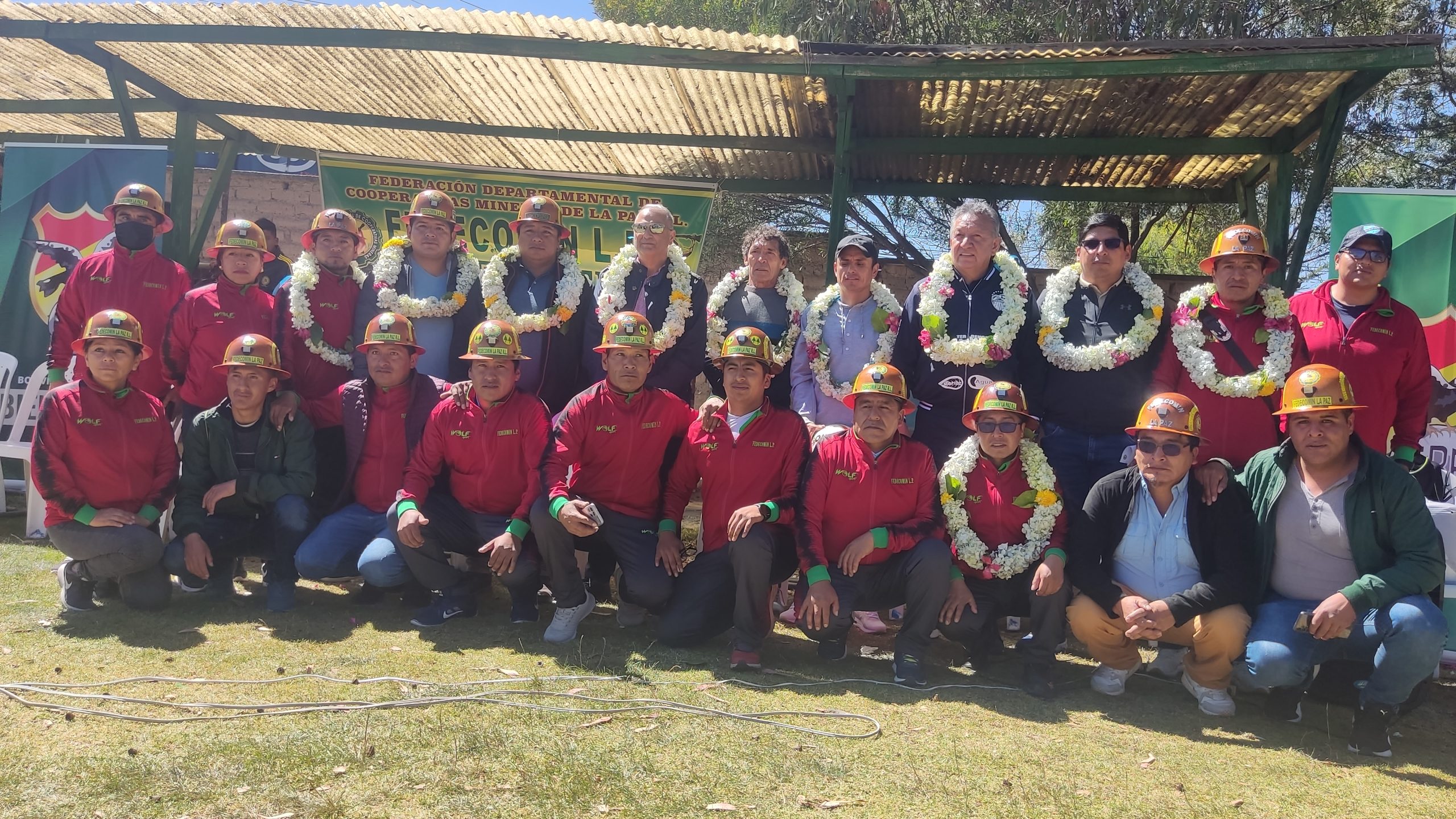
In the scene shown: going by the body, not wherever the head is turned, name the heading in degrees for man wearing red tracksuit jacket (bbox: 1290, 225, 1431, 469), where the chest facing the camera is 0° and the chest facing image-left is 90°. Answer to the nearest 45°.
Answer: approximately 0°

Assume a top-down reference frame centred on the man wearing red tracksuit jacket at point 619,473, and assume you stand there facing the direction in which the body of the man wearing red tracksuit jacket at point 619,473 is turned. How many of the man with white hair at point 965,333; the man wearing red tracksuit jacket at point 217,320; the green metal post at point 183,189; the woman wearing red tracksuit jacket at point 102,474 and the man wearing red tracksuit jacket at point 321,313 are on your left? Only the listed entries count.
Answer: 1

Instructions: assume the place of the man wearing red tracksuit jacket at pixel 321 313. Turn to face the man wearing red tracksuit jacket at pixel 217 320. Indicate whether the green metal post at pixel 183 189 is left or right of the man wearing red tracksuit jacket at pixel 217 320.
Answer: right

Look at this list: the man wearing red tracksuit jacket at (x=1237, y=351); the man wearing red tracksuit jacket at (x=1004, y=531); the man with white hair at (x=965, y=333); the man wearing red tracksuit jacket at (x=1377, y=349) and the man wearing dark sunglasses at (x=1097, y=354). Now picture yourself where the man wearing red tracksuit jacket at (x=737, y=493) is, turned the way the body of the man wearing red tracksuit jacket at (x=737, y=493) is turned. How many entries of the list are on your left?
5

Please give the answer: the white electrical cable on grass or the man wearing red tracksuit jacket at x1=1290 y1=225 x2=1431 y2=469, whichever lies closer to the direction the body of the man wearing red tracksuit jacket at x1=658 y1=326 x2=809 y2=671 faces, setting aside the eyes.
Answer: the white electrical cable on grass

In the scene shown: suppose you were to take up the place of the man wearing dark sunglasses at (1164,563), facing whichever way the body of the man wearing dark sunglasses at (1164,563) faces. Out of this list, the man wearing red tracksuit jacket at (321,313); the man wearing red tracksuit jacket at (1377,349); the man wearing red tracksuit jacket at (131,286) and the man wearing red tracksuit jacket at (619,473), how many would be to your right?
3

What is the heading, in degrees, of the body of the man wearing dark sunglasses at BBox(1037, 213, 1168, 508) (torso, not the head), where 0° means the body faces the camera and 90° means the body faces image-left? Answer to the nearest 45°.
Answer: approximately 0°

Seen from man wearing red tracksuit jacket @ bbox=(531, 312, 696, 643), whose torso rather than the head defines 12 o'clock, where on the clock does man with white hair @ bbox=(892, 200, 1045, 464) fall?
The man with white hair is roughly at 9 o'clock from the man wearing red tracksuit jacket.
